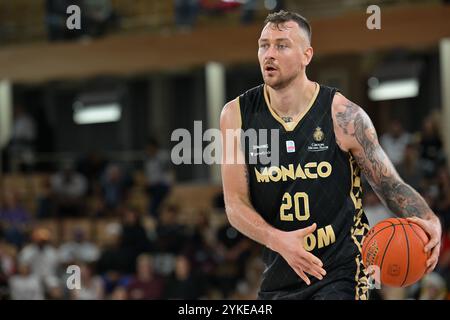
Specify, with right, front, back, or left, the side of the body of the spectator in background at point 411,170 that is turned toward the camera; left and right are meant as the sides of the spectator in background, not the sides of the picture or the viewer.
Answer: front

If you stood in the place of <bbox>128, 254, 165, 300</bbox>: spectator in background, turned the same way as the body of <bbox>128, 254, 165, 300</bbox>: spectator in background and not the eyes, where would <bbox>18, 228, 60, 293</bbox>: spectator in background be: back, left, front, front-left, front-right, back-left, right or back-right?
back-right

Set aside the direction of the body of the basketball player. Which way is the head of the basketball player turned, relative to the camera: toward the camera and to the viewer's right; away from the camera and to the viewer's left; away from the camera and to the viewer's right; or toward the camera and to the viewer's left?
toward the camera and to the viewer's left

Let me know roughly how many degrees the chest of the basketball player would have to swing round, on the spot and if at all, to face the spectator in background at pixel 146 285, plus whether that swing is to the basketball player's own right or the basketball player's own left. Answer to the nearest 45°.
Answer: approximately 135° to the basketball player's own right

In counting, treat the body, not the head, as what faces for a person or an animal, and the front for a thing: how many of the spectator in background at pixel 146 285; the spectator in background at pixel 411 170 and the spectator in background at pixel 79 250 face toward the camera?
3

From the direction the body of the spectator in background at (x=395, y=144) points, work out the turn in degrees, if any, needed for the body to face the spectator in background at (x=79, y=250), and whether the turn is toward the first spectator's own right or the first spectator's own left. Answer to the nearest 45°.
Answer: approximately 90° to the first spectator's own right

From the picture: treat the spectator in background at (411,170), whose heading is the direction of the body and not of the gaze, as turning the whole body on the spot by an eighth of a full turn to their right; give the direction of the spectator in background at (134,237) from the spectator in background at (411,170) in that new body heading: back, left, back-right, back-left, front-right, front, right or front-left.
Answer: front-right

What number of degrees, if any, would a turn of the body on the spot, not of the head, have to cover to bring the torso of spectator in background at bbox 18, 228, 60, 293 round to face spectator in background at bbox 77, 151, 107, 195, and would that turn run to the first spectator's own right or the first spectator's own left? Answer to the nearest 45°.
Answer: approximately 180°

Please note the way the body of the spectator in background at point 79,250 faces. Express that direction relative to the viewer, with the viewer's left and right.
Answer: facing the viewer

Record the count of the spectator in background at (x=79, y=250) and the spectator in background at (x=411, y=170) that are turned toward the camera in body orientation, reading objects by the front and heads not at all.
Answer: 2

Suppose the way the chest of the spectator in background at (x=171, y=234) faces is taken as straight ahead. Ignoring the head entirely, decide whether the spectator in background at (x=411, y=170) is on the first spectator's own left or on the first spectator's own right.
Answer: on the first spectator's own left

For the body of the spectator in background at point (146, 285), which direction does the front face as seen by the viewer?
toward the camera
